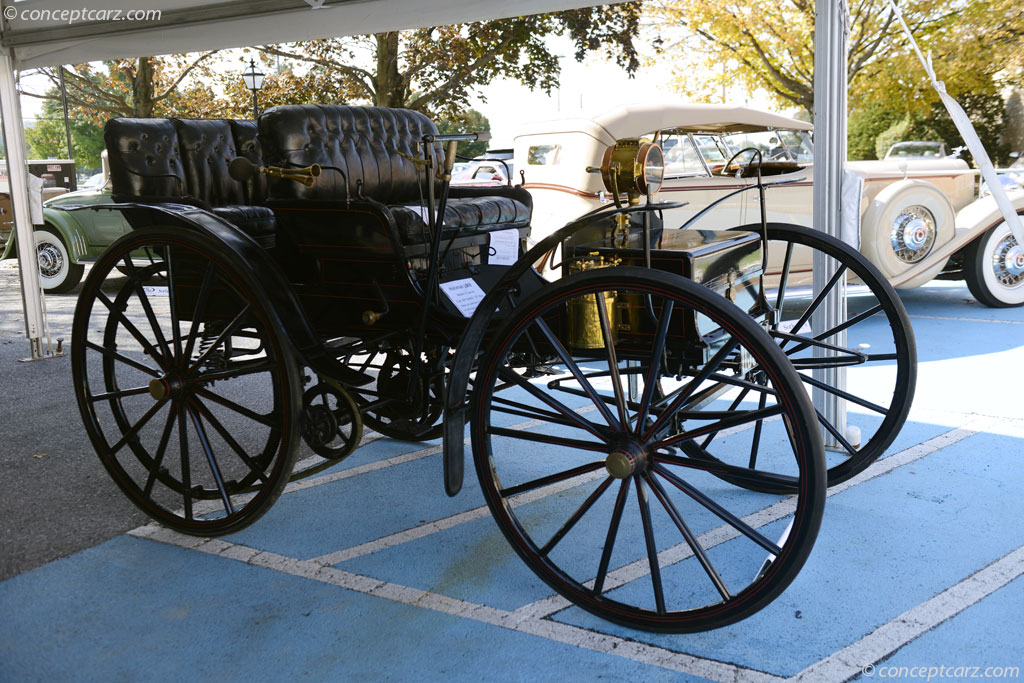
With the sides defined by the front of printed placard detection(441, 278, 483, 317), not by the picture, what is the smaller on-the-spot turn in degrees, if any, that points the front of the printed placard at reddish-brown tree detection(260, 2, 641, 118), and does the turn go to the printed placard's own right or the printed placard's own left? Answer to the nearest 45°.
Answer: approximately 135° to the printed placard's own left

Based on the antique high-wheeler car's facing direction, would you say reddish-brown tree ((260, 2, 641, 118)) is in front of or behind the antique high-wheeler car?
behind

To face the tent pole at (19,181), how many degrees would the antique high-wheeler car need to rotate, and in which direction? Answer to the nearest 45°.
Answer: approximately 180°

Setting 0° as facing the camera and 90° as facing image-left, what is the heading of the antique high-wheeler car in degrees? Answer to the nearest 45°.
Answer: approximately 315°

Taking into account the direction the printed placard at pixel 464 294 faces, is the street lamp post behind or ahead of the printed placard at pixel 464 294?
behind

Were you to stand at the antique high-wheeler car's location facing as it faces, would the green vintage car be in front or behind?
behind

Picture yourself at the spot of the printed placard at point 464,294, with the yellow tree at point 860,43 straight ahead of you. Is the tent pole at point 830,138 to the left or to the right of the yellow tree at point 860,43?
right
